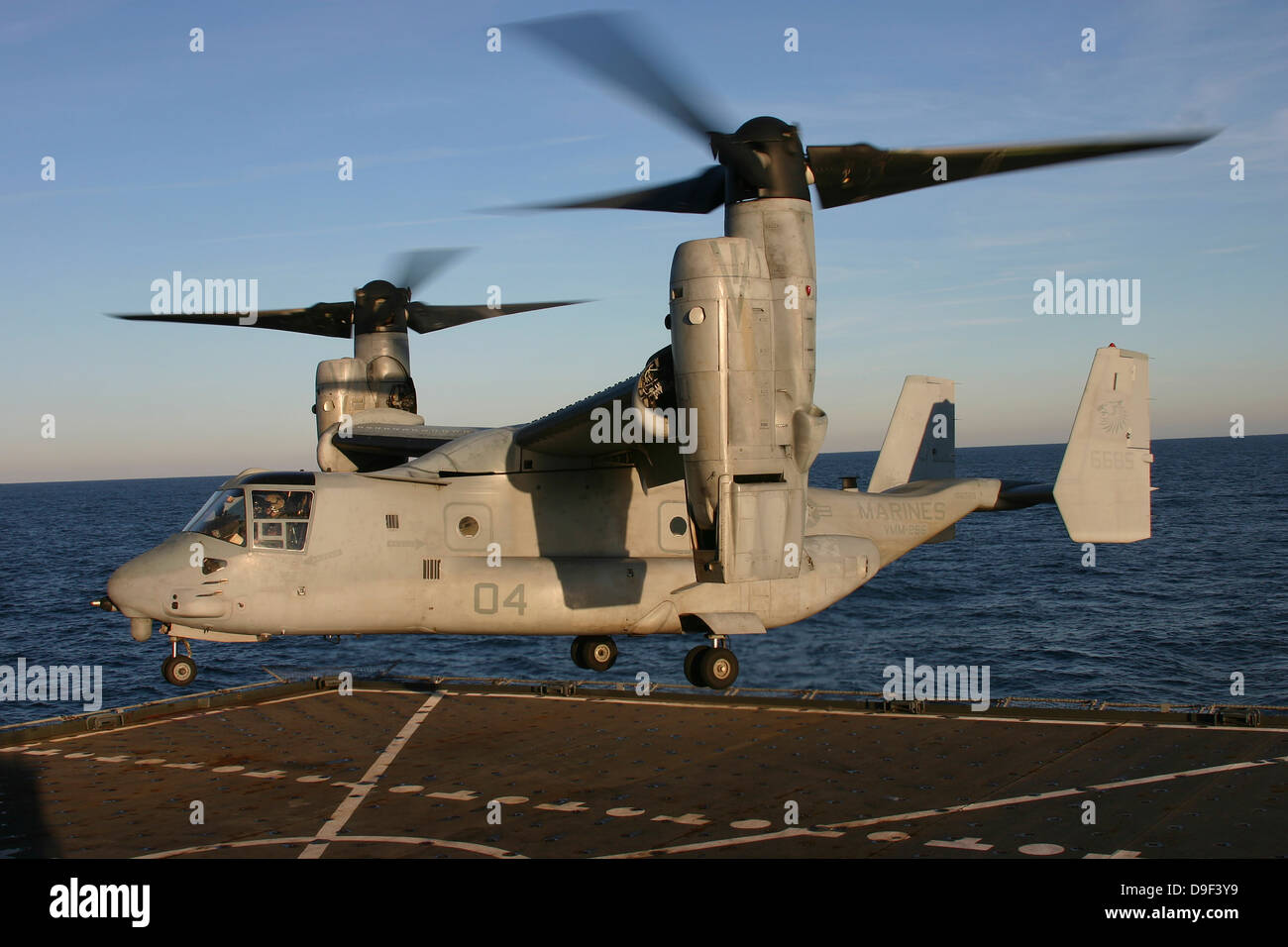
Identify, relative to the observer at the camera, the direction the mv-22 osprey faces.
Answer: facing the viewer and to the left of the viewer
